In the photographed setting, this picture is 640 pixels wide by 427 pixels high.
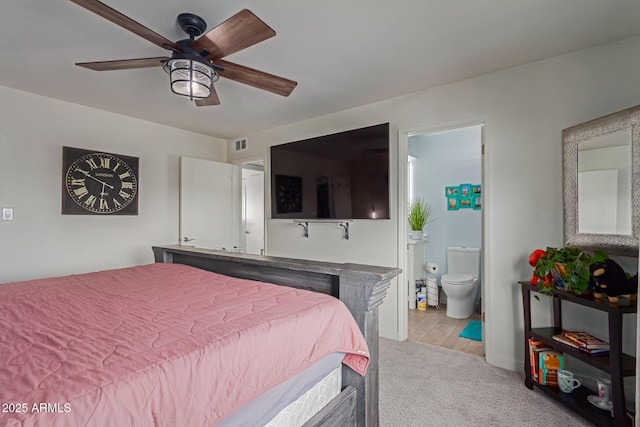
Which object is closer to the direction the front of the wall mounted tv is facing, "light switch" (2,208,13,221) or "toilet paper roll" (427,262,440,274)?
the light switch

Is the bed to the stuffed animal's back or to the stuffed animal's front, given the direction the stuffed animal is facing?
to the front

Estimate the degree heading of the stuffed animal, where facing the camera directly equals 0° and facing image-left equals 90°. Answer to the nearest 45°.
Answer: approximately 45°

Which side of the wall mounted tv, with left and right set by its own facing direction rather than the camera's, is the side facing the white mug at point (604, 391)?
left

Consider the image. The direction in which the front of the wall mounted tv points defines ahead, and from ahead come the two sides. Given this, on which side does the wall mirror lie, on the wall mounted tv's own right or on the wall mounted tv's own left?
on the wall mounted tv's own left

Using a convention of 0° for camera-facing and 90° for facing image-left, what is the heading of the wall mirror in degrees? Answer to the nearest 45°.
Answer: approximately 45°

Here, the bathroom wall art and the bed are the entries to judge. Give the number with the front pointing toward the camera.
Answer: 1

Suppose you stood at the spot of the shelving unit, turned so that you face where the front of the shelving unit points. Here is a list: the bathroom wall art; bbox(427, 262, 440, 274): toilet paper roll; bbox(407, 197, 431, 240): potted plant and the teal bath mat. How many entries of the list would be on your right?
4

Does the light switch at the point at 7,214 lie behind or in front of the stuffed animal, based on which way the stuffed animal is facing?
in front

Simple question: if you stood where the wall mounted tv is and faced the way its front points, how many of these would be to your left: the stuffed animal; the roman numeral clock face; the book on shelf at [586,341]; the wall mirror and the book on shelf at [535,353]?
4

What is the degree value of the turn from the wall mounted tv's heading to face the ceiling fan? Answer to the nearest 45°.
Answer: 0° — it already faces it

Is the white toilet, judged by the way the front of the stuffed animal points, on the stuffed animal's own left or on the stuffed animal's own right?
on the stuffed animal's own right
